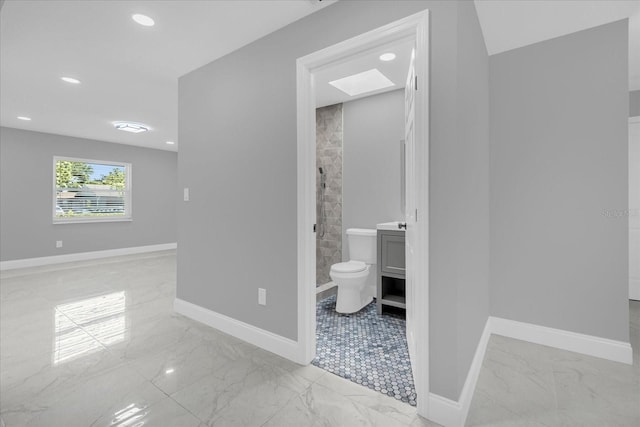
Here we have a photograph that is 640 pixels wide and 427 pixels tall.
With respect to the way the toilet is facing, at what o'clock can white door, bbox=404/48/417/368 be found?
The white door is roughly at 10 o'clock from the toilet.

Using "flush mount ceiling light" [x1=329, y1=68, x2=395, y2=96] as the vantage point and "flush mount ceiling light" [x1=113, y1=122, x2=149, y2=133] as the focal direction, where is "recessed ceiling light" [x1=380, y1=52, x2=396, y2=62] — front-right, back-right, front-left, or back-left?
back-left

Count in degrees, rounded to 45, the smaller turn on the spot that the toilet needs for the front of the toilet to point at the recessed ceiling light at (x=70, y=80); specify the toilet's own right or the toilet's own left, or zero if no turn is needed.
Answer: approximately 45° to the toilet's own right

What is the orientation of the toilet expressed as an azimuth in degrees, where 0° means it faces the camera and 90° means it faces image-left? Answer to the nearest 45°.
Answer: approximately 45°
